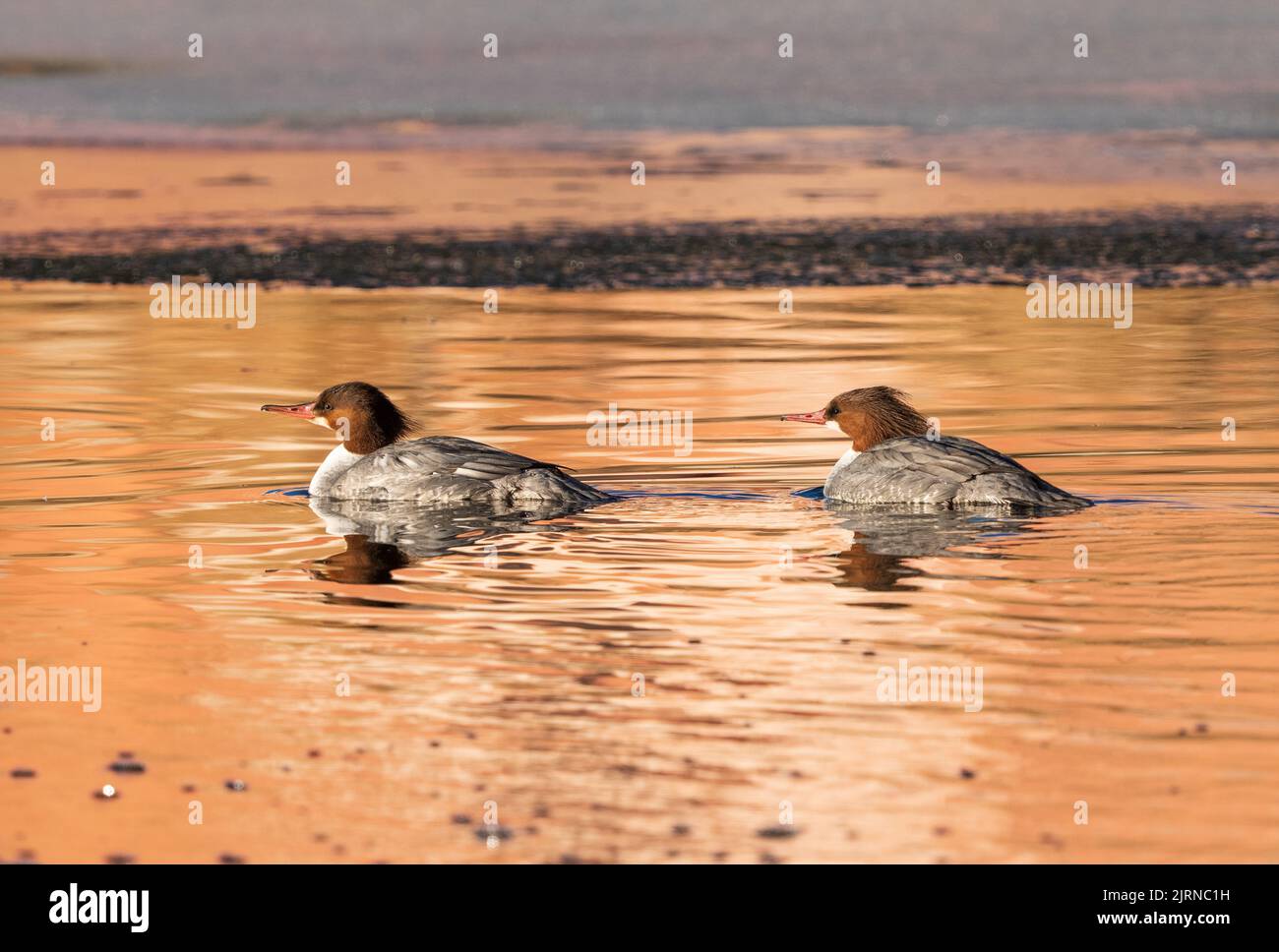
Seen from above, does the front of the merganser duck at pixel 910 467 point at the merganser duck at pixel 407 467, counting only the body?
yes

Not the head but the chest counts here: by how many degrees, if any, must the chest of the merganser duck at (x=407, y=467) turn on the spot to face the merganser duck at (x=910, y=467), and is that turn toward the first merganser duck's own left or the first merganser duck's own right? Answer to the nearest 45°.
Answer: approximately 180°

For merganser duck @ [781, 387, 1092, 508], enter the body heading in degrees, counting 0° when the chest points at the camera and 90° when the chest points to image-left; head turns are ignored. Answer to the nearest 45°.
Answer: approximately 90°

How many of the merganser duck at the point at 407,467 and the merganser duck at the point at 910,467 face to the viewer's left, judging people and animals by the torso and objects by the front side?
2

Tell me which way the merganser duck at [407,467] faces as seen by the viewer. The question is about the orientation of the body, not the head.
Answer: to the viewer's left

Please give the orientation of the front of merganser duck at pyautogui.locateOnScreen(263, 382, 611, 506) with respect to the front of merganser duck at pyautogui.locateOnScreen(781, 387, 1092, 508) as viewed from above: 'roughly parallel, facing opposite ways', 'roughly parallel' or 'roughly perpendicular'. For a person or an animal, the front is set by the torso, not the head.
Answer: roughly parallel
